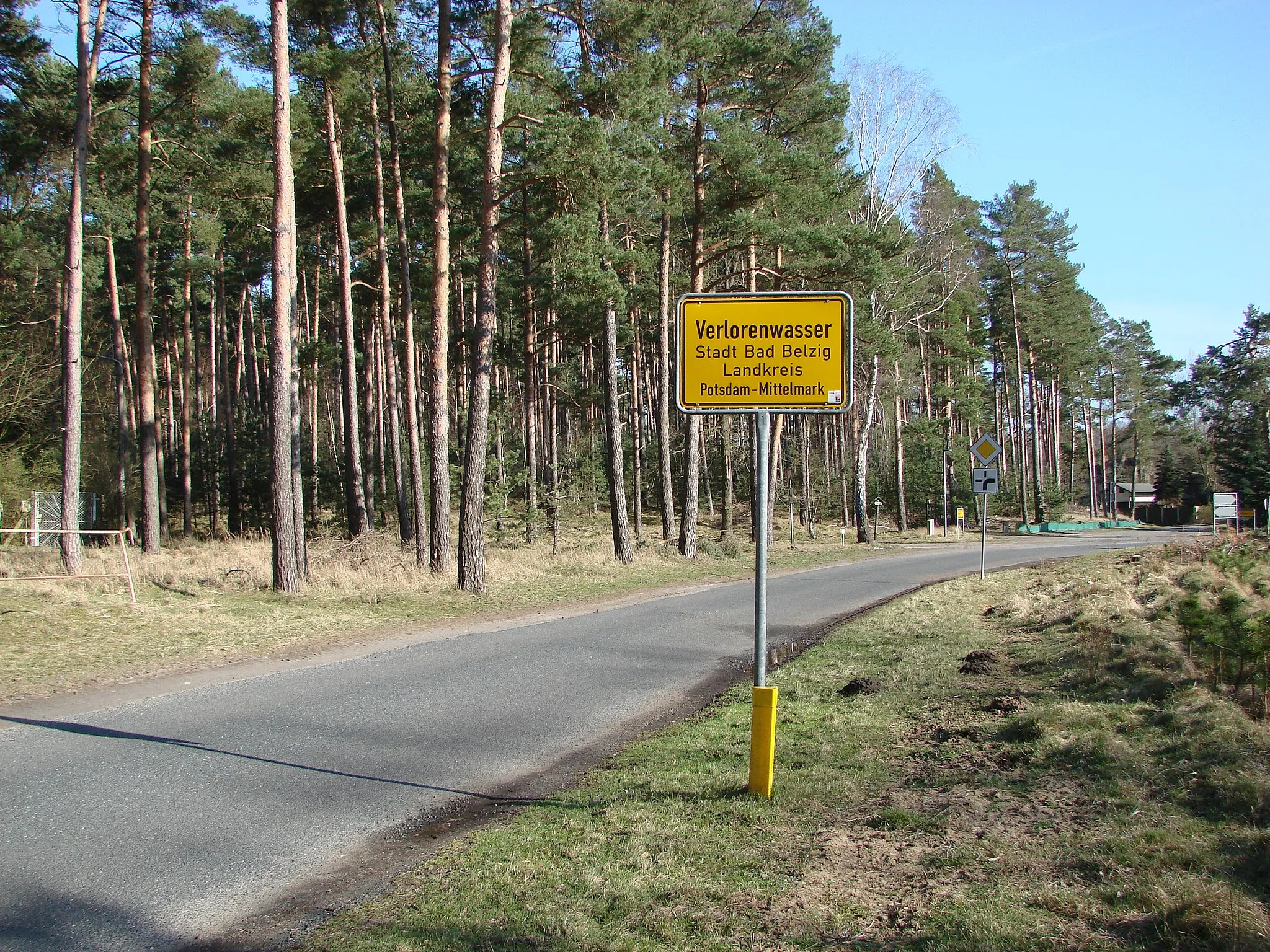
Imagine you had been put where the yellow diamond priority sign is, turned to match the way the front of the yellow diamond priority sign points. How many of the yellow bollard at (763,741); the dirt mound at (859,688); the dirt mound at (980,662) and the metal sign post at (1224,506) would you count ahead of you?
3

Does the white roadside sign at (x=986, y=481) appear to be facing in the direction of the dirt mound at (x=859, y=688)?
yes

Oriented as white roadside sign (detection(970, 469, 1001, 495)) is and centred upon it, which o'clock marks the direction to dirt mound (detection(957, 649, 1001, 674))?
The dirt mound is roughly at 12 o'clock from the white roadside sign.

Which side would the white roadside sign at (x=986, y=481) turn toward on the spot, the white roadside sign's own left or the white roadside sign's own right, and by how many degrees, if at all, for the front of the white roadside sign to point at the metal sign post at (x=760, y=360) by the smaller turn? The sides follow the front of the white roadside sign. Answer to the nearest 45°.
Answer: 0° — it already faces it

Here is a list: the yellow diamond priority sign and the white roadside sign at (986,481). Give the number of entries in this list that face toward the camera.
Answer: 2

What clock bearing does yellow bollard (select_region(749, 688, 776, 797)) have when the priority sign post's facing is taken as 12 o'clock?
The yellow bollard is roughly at 12 o'clock from the priority sign post.

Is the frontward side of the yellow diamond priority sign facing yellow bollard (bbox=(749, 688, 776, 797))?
yes

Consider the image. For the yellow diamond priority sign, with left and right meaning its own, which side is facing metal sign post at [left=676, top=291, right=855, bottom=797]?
front

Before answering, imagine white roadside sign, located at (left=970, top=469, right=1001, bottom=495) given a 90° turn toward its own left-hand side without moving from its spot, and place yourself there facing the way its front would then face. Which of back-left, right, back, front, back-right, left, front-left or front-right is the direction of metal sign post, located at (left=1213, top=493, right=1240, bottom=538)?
front-left

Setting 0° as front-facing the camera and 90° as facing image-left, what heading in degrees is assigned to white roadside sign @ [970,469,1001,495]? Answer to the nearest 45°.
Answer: approximately 0°
